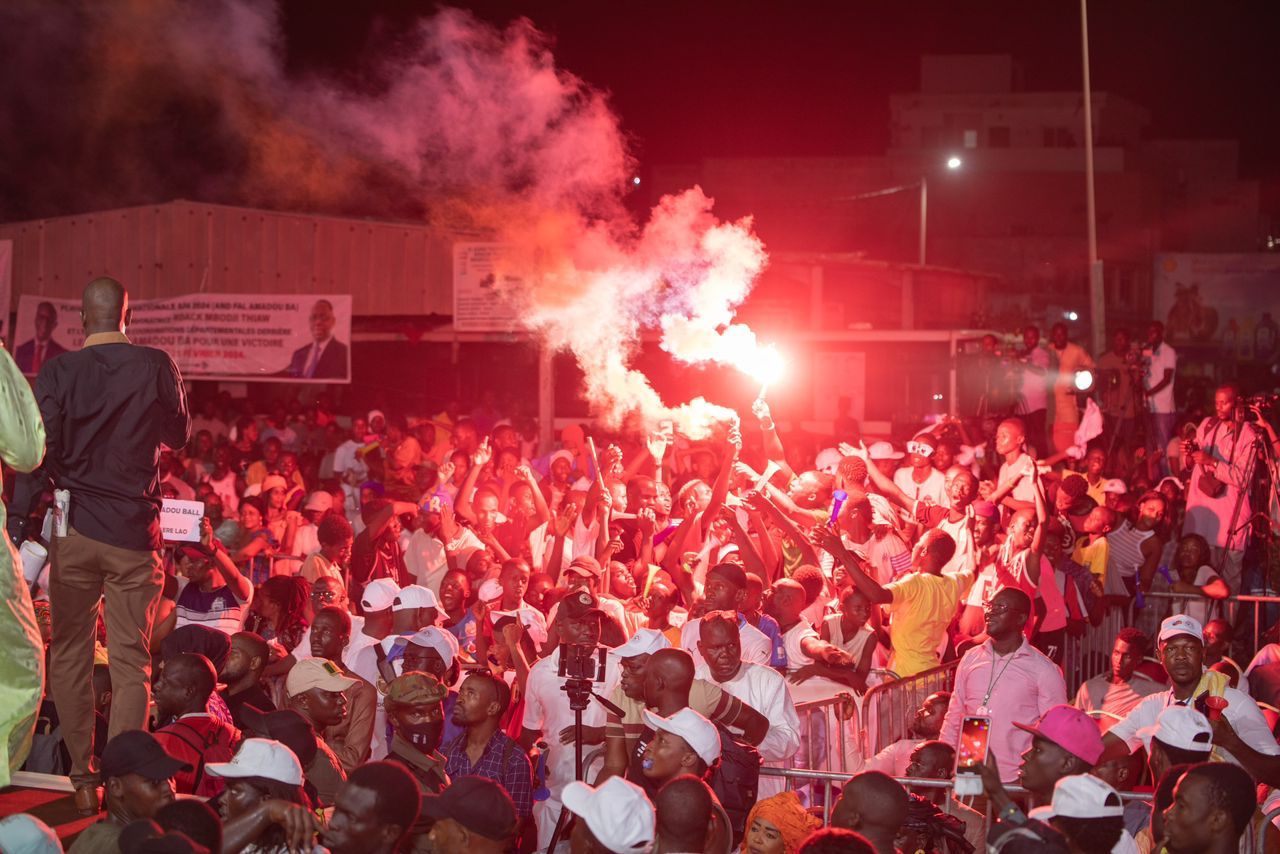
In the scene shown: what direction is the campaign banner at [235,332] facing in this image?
toward the camera

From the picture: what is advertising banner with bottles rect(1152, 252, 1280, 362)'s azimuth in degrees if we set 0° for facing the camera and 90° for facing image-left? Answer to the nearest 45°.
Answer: approximately 0°

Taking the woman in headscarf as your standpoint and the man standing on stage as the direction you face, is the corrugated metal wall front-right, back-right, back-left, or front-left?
front-right

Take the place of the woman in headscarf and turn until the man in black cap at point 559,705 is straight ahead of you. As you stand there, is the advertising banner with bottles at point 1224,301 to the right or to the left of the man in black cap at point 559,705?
right

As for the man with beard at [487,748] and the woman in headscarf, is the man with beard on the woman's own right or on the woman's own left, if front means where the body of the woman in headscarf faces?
on the woman's own right

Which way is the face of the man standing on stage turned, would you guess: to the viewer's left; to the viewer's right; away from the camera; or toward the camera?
away from the camera

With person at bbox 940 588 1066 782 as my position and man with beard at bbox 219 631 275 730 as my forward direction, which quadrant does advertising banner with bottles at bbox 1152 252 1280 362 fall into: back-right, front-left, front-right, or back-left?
back-right

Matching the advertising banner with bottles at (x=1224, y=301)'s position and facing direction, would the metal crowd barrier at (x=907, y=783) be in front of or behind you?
in front

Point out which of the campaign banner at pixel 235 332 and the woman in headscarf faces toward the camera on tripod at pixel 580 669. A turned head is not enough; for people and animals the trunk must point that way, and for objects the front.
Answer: the campaign banner

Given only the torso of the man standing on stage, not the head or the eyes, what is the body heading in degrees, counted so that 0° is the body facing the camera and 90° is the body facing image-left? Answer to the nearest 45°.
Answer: approximately 180°

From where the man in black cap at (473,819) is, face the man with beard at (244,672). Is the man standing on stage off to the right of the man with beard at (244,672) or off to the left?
left

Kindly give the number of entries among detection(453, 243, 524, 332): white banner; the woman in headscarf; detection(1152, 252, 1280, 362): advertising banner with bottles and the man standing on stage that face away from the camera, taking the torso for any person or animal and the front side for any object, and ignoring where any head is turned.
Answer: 1

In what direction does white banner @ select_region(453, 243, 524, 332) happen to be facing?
toward the camera

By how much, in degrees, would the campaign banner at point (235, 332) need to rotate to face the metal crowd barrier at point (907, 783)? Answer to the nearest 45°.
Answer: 0° — it already faces it
